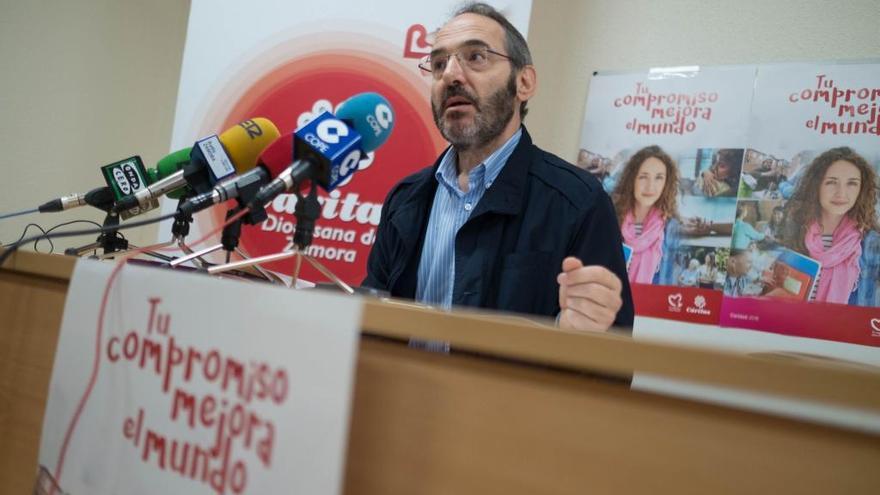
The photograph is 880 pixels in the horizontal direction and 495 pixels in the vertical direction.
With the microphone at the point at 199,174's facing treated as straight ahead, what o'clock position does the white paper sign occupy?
The white paper sign is roughly at 3 o'clock from the microphone.

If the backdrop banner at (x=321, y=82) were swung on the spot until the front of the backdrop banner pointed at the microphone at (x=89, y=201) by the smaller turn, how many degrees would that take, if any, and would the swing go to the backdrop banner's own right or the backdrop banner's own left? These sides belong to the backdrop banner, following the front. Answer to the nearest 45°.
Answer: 0° — it already faces it

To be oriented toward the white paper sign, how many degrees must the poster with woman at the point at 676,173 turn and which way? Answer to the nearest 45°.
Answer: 0° — it already faces it

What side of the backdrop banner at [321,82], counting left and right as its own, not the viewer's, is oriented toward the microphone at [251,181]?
front

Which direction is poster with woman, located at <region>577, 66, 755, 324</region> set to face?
toward the camera

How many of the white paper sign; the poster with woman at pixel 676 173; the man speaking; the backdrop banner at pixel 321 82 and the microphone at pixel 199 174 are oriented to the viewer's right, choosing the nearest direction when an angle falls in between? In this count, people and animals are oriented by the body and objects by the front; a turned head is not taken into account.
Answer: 1

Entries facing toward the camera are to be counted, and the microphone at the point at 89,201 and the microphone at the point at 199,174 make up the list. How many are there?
0

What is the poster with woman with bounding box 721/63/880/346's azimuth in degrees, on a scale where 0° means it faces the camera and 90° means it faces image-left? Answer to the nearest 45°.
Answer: approximately 0°

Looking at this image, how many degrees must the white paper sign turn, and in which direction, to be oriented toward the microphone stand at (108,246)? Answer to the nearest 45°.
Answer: approximately 180°

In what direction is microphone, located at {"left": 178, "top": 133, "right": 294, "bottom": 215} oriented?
to the viewer's right

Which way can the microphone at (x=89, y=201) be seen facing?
to the viewer's right

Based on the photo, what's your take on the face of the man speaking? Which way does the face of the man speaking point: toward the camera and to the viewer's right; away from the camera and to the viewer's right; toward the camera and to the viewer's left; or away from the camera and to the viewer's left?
toward the camera and to the viewer's left

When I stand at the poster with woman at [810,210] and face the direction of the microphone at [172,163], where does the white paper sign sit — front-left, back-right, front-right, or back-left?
front-left

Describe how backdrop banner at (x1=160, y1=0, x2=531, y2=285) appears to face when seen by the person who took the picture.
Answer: facing the viewer
